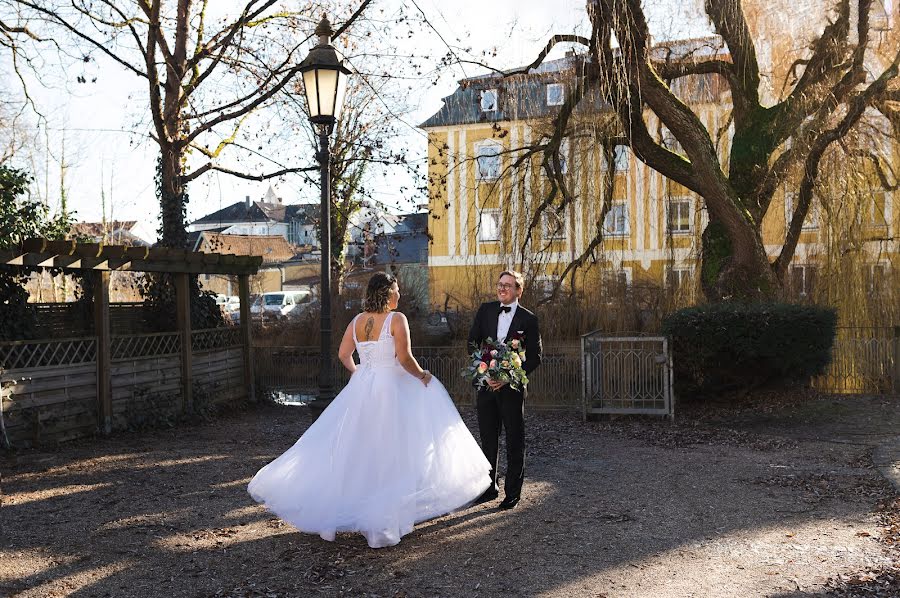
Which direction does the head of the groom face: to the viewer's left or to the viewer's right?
to the viewer's left

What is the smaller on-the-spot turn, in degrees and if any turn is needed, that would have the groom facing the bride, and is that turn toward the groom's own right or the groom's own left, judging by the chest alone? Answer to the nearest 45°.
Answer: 0° — they already face them

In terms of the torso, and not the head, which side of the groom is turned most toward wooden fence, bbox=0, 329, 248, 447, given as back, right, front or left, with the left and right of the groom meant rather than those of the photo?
right

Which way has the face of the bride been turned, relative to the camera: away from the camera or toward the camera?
away from the camera

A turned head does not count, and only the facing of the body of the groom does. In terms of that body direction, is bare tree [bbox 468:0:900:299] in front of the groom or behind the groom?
behind

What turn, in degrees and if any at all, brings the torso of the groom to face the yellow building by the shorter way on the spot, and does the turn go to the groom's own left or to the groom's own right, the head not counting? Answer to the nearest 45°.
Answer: approximately 135° to the groom's own right

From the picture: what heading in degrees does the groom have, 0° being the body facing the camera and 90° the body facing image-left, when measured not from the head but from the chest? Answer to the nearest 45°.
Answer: approximately 45°

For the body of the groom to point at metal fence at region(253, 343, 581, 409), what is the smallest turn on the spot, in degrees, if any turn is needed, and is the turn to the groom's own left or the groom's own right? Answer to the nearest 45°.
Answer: approximately 135° to the groom's own right

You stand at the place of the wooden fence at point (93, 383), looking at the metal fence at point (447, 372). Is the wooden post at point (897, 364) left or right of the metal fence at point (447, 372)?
right

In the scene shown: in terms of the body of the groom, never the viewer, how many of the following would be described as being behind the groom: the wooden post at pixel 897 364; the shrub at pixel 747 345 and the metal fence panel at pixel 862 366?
3

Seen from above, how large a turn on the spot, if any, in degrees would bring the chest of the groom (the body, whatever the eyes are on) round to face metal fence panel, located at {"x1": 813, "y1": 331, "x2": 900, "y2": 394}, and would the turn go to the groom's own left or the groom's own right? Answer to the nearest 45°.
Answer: approximately 180°
